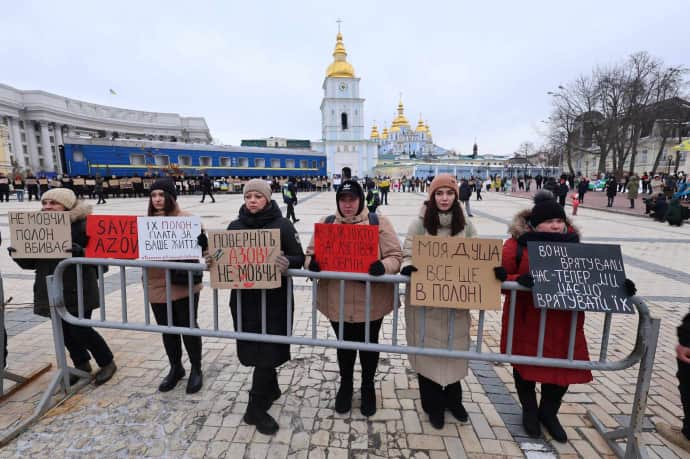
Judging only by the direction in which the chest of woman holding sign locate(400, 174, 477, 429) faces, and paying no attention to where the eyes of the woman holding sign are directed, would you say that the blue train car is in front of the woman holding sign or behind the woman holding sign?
behind

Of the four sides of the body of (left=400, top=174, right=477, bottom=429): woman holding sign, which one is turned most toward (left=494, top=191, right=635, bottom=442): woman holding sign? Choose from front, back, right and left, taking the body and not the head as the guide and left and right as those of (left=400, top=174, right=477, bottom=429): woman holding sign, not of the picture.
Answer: left

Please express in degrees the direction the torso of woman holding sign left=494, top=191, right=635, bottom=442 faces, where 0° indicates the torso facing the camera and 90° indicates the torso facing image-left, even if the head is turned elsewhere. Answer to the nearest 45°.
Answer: approximately 315°

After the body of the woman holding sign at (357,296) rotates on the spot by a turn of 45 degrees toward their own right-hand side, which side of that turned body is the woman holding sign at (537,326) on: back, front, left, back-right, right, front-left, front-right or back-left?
back-left

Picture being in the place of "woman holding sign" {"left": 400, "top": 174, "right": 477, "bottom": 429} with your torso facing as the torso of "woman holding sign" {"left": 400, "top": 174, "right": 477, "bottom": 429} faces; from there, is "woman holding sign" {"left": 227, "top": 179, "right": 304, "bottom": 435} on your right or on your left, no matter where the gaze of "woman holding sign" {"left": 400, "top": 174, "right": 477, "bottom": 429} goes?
on your right

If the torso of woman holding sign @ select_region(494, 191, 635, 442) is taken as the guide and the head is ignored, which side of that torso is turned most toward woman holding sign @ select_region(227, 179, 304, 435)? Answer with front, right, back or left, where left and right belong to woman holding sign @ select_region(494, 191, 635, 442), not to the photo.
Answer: right

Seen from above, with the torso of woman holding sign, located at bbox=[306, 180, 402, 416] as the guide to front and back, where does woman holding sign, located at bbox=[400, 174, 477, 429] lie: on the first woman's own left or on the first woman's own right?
on the first woman's own left

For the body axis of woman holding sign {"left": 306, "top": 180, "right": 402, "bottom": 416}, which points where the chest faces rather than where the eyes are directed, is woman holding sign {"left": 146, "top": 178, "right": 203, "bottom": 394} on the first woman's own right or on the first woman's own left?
on the first woman's own right

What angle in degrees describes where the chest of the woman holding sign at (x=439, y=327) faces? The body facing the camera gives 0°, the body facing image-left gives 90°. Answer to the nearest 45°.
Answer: approximately 0°

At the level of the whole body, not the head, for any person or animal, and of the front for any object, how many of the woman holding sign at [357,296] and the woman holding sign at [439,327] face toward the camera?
2

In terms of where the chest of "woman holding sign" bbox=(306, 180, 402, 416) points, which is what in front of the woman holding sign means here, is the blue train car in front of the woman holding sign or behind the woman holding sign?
behind

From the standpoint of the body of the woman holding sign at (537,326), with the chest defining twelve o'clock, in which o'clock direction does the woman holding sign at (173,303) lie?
the woman holding sign at (173,303) is roughly at 4 o'clock from the woman holding sign at (537,326).
